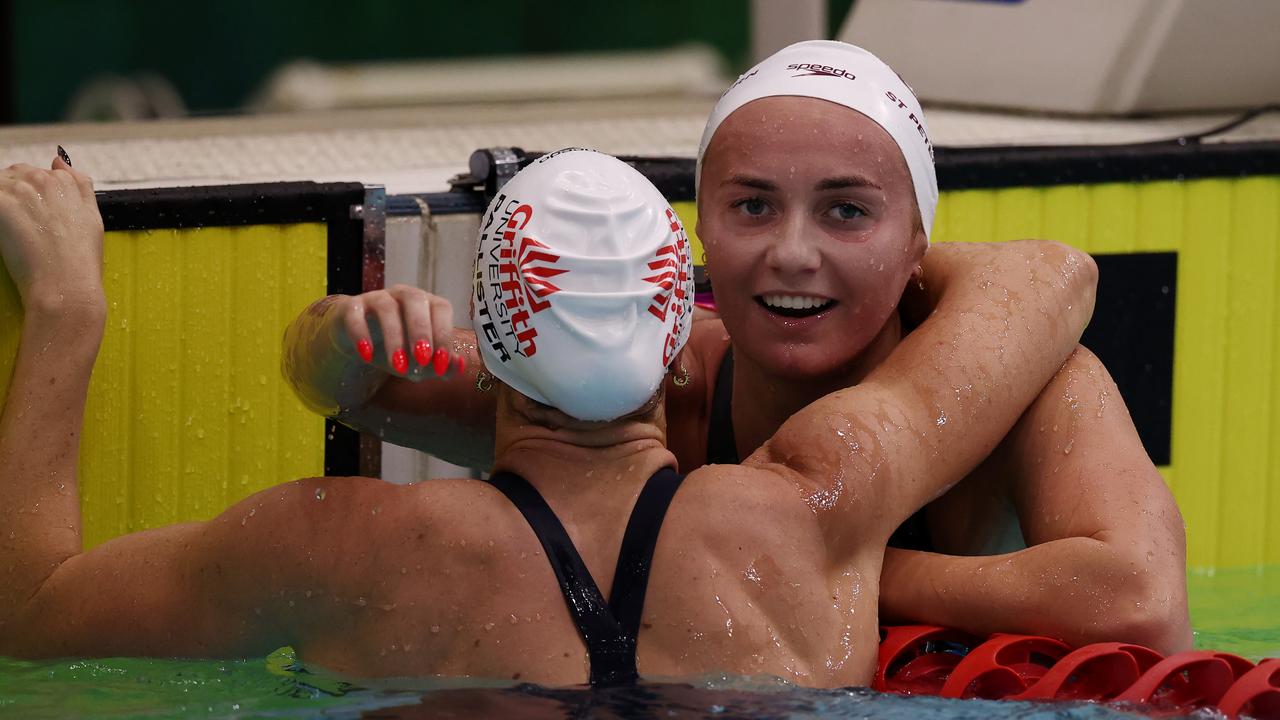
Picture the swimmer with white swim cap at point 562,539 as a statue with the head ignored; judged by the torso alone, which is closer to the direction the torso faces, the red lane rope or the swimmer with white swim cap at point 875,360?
the swimmer with white swim cap

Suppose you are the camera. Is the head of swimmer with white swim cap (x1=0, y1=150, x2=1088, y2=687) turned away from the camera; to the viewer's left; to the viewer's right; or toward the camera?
away from the camera

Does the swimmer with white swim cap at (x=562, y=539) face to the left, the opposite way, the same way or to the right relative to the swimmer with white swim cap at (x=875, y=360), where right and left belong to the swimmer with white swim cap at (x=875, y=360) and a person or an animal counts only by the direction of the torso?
the opposite way

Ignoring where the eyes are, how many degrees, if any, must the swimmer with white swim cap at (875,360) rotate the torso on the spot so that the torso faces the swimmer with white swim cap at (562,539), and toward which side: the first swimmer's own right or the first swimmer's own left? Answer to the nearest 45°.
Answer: approximately 45° to the first swimmer's own right

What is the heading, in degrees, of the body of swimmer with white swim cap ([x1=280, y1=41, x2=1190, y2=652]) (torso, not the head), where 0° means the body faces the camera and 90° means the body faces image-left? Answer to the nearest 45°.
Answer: approximately 0°

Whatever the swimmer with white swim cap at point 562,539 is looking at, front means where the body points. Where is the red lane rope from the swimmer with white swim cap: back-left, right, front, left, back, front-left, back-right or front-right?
right

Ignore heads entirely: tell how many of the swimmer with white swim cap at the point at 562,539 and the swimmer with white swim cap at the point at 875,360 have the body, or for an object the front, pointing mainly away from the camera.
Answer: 1

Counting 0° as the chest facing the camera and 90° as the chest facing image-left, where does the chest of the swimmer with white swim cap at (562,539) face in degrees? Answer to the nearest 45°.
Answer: approximately 180°
